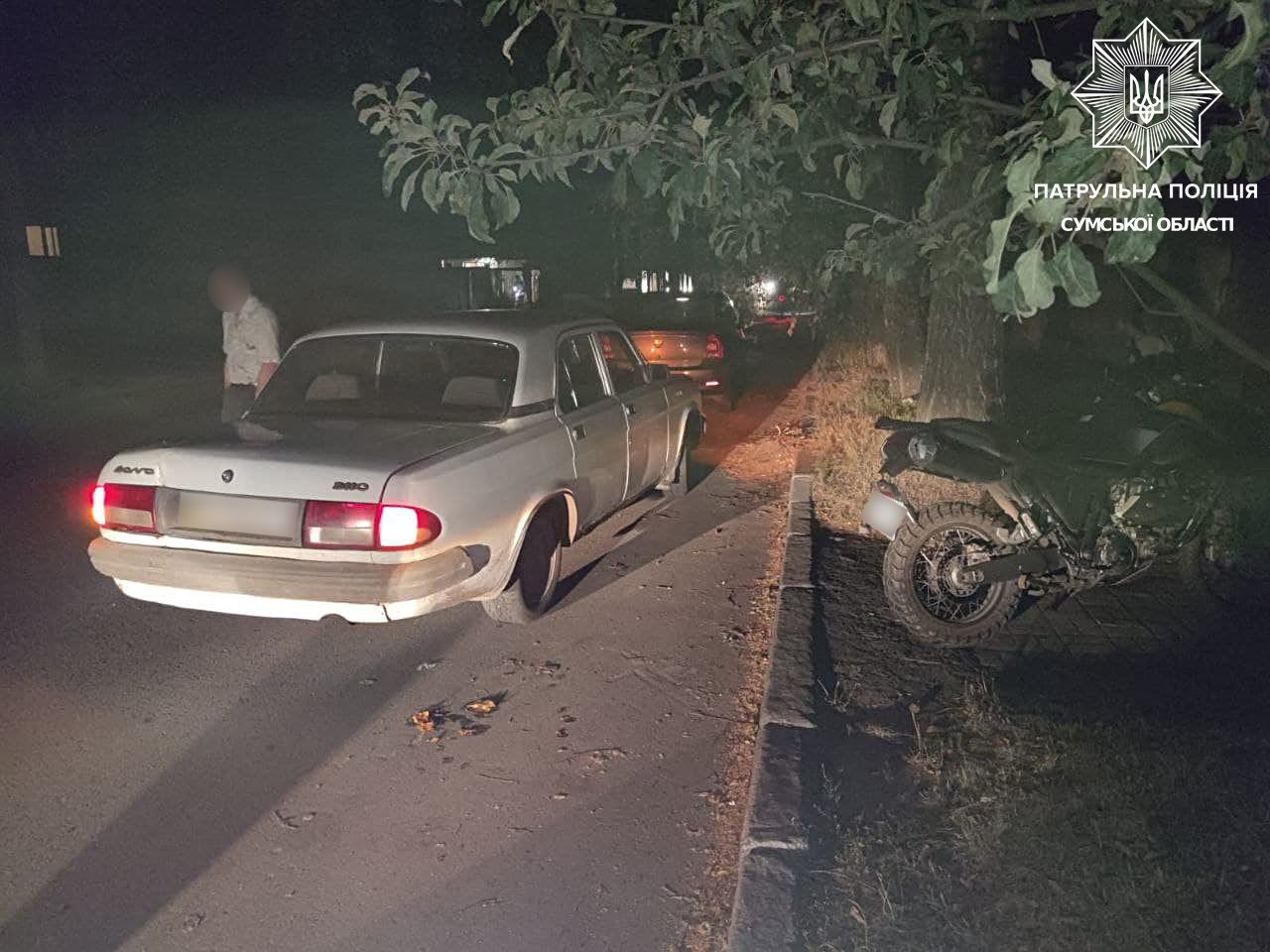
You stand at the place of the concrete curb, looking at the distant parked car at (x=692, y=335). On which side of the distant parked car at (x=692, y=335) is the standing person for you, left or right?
left

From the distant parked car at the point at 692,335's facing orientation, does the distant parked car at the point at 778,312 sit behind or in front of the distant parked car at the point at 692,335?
in front

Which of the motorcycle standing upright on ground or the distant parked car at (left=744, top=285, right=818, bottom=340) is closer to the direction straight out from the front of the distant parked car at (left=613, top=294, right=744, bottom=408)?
the distant parked car

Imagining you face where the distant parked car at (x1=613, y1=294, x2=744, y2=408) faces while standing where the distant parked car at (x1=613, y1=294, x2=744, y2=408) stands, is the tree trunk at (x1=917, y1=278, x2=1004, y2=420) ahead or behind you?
behind

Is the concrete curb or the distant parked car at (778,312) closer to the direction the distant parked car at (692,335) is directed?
the distant parked car

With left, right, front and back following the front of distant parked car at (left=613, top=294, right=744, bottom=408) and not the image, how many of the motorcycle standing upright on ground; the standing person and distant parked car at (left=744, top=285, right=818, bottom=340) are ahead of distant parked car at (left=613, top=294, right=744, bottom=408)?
1

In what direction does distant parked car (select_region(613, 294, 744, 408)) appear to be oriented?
away from the camera

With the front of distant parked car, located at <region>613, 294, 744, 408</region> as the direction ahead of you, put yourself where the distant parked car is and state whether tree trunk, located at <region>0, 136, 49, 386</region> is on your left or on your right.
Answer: on your left

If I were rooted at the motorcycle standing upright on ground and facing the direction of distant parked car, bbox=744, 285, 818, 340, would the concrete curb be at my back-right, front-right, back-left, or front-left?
back-left

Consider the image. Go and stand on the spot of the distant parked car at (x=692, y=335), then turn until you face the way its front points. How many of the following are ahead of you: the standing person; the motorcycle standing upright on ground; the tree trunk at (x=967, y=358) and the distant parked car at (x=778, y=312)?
1

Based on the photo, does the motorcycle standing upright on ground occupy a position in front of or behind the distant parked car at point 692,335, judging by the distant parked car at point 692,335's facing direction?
behind

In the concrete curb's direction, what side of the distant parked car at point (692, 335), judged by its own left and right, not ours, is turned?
back
